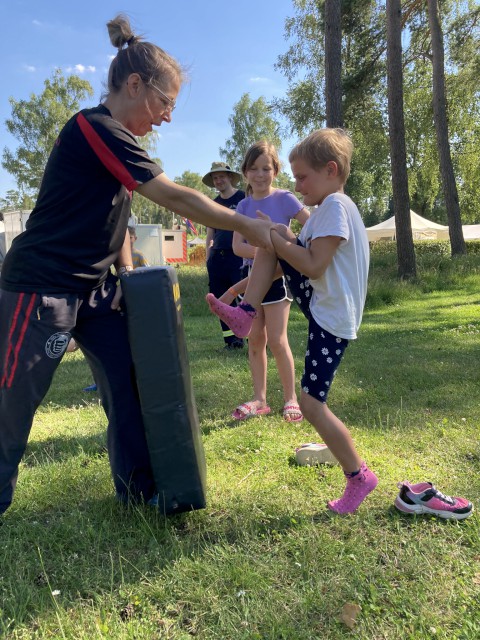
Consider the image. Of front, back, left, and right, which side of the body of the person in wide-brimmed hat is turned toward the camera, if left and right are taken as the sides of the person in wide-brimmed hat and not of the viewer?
front

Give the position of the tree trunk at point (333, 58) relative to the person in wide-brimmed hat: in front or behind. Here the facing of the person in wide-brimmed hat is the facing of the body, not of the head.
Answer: behind

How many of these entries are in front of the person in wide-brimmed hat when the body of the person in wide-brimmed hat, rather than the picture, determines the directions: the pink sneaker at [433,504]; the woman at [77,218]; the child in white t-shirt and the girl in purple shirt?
4

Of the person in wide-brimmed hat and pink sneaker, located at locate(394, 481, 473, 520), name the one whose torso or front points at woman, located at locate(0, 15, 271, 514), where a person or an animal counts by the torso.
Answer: the person in wide-brimmed hat

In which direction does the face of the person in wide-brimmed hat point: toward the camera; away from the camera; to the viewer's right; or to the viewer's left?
toward the camera

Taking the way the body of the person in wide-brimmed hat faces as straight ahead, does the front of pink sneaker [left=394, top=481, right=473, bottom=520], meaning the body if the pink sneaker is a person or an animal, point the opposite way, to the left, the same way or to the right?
to the left

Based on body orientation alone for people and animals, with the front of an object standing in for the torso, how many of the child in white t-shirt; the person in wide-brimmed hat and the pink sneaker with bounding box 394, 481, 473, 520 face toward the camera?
1

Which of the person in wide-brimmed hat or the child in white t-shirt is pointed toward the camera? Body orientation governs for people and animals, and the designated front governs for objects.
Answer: the person in wide-brimmed hat

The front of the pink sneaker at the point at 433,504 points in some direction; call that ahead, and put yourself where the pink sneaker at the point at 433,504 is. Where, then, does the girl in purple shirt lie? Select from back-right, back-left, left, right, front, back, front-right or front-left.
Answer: back-left

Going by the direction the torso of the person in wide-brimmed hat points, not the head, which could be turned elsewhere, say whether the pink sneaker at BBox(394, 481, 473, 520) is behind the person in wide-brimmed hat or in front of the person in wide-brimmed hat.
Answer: in front

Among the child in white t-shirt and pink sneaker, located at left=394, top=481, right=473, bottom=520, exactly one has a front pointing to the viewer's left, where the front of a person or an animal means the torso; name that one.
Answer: the child in white t-shirt

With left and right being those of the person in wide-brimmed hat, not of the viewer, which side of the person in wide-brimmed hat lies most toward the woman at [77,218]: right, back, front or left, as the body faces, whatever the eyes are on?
front

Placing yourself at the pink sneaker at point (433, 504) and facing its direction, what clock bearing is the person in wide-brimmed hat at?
The person in wide-brimmed hat is roughly at 8 o'clock from the pink sneaker.

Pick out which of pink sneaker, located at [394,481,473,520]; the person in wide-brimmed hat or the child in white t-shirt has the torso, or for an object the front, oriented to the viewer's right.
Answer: the pink sneaker

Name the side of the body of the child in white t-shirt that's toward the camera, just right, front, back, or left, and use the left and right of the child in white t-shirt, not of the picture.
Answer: left

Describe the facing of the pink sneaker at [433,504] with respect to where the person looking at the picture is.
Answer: facing to the right of the viewer

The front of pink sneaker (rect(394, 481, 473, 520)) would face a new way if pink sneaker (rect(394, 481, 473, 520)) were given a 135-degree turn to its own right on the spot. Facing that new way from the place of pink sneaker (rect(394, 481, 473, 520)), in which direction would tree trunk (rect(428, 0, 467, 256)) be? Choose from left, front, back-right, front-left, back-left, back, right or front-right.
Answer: back-right

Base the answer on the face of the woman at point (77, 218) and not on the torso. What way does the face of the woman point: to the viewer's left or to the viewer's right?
to the viewer's right

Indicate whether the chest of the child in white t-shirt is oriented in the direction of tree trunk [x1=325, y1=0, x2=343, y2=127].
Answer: no
